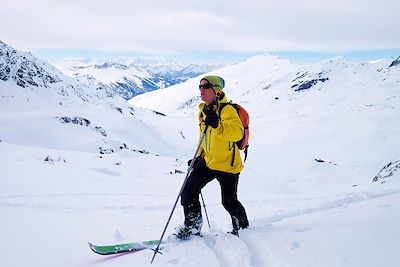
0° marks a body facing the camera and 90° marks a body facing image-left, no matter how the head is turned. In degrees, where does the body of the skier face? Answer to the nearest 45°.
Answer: approximately 45°
